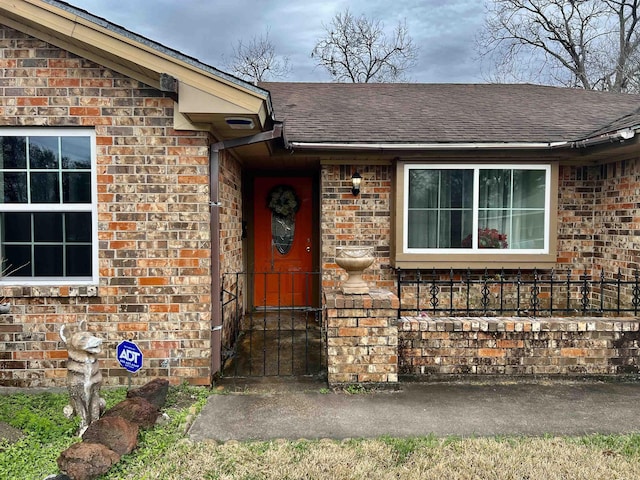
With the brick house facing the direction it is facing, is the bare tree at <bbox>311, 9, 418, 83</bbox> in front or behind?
behind

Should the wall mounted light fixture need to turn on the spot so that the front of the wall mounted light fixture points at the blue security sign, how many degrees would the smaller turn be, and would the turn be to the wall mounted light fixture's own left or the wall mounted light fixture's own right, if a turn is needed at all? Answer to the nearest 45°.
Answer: approximately 45° to the wall mounted light fixture's own right

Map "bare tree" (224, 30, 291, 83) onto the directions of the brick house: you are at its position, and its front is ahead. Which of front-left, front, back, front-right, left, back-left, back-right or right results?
back

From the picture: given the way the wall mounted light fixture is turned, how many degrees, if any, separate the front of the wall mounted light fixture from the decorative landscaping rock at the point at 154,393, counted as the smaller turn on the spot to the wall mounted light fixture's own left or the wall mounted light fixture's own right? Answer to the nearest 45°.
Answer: approximately 45° to the wall mounted light fixture's own right

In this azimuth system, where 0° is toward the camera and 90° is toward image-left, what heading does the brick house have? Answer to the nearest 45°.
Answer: approximately 0°

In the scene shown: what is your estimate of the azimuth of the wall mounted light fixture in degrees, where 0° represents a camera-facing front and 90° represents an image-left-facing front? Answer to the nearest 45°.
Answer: approximately 0°

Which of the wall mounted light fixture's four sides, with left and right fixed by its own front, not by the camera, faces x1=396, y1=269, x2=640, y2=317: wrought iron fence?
left

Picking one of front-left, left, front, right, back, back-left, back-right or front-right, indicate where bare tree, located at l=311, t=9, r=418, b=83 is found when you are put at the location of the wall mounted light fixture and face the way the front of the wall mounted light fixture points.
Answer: back

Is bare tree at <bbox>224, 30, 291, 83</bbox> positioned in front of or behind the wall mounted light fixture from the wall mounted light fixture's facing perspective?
behind

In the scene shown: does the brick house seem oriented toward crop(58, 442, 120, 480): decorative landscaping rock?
yes

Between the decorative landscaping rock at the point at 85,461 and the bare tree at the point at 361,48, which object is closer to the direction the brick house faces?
the decorative landscaping rock
